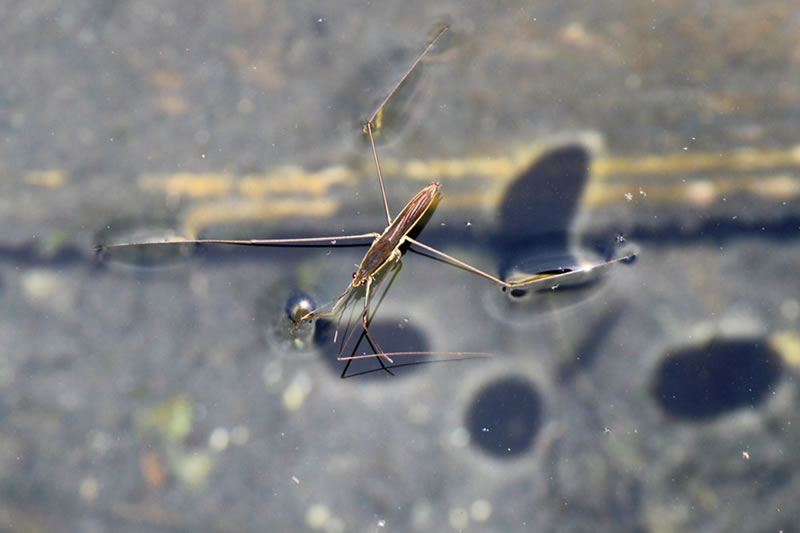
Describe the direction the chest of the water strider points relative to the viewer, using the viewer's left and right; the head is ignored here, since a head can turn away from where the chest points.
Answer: facing the viewer and to the left of the viewer
